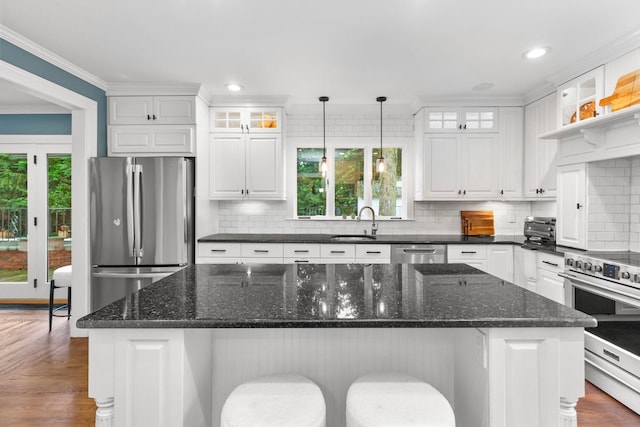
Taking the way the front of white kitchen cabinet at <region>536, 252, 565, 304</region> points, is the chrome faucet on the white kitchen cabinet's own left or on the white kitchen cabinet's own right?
on the white kitchen cabinet's own right

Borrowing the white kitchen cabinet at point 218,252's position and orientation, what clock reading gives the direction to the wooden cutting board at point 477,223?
The wooden cutting board is roughly at 9 o'clock from the white kitchen cabinet.

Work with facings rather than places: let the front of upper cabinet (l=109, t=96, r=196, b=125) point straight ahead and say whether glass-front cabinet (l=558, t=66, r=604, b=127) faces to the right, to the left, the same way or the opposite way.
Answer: to the right

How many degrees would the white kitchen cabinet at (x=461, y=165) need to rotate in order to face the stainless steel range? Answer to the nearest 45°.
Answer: approximately 45° to its left

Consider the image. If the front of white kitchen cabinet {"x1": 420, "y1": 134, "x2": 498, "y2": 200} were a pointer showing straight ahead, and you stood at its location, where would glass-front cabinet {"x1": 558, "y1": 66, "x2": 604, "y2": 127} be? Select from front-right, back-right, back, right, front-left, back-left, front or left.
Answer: front-left

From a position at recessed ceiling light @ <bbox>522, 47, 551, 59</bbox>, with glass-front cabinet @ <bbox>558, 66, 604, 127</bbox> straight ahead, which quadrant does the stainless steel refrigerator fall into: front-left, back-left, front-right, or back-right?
back-left

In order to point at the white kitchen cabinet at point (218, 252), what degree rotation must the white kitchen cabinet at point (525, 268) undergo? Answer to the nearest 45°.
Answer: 0° — it already faces it

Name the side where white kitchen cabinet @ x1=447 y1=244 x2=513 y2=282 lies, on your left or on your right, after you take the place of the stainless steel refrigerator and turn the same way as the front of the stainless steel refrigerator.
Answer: on your left

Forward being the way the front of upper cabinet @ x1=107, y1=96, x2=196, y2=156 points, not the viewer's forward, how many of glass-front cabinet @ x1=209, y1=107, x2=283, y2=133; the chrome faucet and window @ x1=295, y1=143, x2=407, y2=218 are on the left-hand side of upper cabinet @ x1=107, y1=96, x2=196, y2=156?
3

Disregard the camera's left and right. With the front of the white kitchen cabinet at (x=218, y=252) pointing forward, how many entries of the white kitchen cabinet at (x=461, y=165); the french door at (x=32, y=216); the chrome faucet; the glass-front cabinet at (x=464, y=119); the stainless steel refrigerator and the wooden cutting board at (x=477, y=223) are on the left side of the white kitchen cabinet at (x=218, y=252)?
4

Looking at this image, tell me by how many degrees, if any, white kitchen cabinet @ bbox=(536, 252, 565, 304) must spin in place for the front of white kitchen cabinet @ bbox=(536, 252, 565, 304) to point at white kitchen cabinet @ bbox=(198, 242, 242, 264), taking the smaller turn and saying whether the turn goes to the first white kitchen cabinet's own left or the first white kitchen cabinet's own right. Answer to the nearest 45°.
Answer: approximately 45° to the first white kitchen cabinet's own right

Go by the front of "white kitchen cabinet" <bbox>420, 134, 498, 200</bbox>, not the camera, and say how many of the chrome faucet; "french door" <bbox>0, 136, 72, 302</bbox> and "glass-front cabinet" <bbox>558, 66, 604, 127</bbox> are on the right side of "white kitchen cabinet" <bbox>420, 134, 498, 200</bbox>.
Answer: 2

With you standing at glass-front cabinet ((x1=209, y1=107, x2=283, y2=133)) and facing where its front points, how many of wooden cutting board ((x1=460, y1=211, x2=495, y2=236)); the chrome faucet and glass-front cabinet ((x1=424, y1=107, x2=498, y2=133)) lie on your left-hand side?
3

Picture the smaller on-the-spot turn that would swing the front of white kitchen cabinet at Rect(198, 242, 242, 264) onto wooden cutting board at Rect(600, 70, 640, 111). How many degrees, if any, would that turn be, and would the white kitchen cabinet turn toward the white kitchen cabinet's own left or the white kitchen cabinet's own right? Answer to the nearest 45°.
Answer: approximately 45° to the white kitchen cabinet's own left
